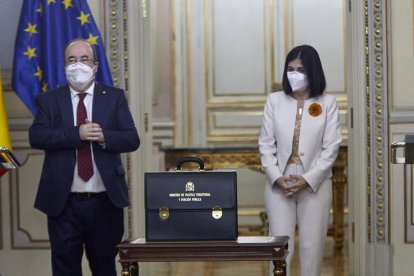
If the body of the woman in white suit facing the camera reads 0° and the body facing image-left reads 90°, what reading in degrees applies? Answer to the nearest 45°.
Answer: approximately 0°

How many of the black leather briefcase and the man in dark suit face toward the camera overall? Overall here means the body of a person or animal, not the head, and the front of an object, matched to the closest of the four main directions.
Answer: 2

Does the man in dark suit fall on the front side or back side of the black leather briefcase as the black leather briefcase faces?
on the back side

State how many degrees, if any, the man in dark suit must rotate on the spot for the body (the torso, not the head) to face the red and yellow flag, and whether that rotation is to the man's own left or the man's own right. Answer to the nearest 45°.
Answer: approximately 135° to the man's own right

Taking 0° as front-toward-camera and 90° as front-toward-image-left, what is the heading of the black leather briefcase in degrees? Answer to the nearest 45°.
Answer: approximately 0°

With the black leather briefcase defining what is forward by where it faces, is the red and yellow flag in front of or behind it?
behind

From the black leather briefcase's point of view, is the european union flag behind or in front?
behind
